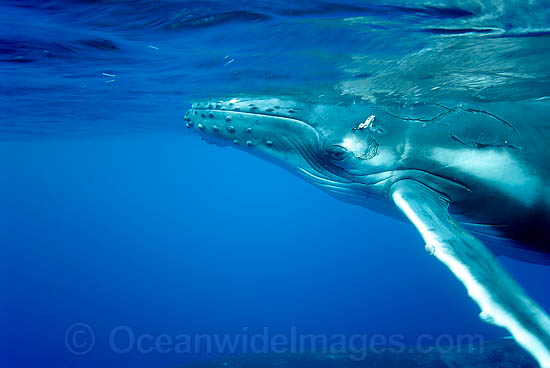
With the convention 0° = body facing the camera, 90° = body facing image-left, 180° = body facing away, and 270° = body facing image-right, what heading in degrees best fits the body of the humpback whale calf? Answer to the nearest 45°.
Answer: approximately 90°
